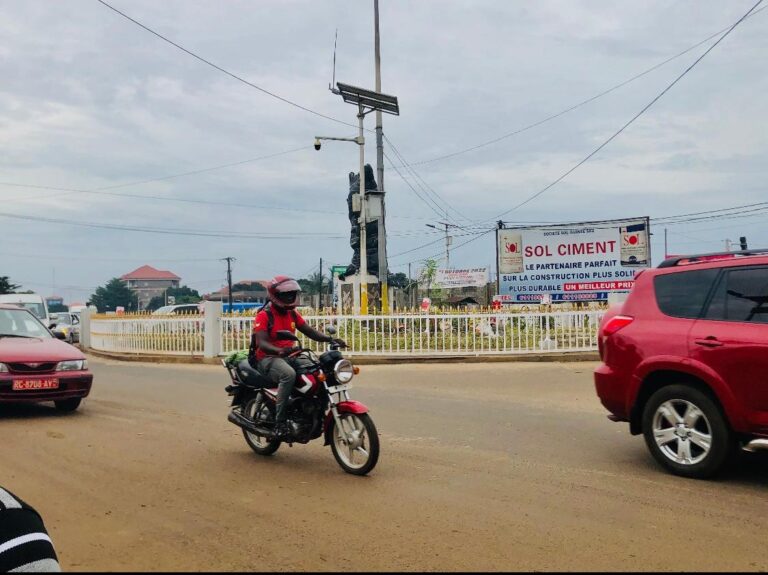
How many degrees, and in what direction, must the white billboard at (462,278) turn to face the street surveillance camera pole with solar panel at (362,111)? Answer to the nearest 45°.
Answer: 0° — it already faces it

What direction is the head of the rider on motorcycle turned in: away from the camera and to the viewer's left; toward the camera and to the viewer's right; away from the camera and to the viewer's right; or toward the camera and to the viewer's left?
toward the camera and to the viewer's right

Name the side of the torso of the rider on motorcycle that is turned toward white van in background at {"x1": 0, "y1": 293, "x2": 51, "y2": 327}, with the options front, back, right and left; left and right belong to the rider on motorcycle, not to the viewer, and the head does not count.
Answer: back

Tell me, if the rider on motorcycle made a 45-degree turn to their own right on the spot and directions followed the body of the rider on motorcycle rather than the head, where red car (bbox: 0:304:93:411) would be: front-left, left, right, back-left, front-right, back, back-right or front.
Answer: back-right

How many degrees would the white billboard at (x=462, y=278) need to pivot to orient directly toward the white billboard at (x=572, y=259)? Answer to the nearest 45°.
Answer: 0° — it already faces it

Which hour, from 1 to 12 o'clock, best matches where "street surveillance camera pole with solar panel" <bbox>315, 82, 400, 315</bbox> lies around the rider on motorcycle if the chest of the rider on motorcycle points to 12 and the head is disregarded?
The street surveillance camera pole with solar panel is roughly at 8 o'clock from the rider on motorcycle.

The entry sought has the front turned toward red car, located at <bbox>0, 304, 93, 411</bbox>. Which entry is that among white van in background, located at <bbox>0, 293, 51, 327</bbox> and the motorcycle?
the white van in background

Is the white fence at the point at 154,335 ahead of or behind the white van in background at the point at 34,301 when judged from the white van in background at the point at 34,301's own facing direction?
ahead

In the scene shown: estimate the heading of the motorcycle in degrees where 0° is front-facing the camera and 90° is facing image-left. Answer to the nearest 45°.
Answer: approximately 315°

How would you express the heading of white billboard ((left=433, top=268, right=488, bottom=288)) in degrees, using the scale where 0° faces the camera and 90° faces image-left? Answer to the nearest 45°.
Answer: approximately 0°

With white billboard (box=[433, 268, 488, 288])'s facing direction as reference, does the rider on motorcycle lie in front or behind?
in front

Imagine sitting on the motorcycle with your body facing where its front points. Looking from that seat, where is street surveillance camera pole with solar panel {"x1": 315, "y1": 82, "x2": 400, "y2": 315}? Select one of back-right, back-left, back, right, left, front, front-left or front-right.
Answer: back-left

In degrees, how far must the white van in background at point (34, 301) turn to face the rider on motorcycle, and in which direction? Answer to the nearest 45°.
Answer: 0° — it already faces them

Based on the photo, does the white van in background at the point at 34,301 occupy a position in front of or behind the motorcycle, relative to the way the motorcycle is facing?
behind
